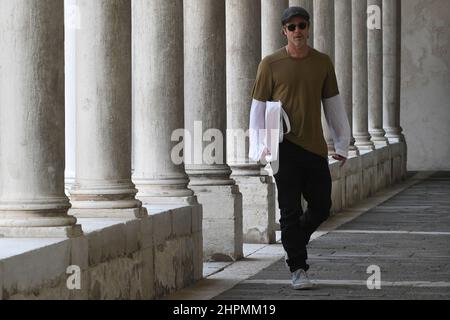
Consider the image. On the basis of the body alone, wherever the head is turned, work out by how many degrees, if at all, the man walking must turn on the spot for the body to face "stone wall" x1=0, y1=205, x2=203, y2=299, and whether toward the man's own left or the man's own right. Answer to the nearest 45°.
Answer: approximately 45° to the man's own right

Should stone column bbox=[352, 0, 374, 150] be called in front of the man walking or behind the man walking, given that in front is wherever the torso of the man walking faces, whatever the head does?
behind

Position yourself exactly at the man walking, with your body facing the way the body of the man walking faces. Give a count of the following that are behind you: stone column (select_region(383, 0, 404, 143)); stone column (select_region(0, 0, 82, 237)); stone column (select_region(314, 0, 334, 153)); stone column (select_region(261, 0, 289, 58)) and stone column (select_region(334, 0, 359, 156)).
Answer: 4

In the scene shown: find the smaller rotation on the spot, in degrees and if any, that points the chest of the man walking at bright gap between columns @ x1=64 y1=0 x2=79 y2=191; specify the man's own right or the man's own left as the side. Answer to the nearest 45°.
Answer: approximately 90° to the man's own right

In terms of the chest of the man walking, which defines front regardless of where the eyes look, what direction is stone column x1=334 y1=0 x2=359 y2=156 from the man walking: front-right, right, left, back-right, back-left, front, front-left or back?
back

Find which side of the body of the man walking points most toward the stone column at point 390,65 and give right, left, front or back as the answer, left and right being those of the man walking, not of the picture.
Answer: back

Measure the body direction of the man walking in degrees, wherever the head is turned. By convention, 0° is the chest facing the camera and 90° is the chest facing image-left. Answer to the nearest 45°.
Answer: approximately 0°

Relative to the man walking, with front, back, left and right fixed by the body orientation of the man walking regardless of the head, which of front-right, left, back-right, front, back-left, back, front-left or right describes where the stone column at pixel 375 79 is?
back

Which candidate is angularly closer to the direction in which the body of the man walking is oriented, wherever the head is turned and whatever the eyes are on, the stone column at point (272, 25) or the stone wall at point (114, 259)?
the stone wall

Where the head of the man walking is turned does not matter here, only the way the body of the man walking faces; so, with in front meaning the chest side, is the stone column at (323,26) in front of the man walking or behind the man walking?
behind
